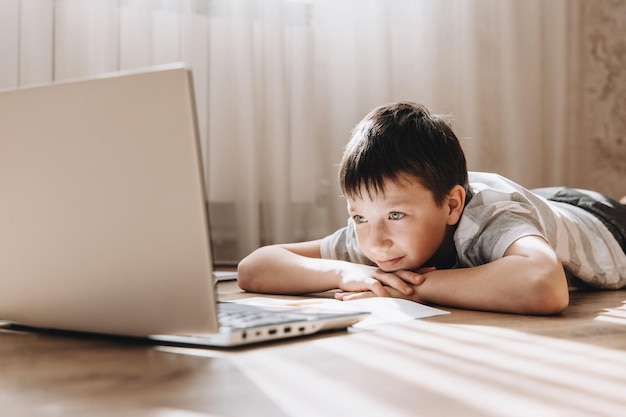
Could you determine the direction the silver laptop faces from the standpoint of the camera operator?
facing away from the viewer and to the right of the viewer

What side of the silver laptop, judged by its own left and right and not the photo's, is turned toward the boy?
front
